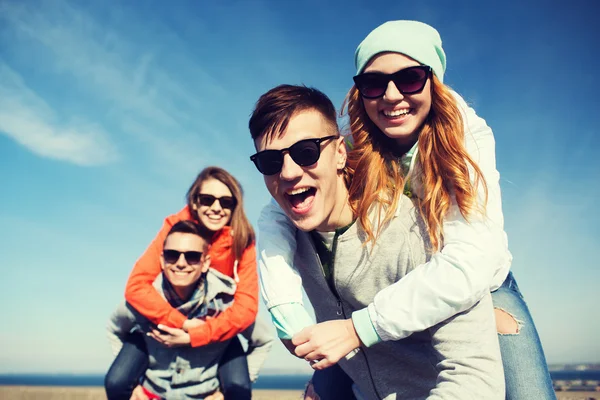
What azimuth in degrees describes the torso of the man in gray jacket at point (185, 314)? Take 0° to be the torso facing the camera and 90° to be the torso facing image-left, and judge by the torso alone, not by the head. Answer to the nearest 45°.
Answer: approximately 0°

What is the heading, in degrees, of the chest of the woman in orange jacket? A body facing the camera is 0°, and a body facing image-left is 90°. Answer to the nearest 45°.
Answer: approximately 0°

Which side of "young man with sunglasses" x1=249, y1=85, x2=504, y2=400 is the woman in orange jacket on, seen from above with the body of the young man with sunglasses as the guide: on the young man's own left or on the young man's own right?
on the young man's own right

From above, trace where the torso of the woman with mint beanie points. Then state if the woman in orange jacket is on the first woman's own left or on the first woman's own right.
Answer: on the first woman's own right

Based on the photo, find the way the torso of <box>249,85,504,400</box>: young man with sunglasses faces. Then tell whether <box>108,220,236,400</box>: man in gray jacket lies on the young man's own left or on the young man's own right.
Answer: on the young man's own right
